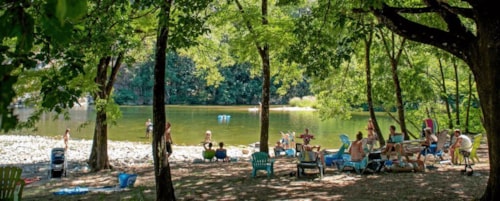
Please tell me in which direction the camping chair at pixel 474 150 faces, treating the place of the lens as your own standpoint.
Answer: facing to the left of the viewer

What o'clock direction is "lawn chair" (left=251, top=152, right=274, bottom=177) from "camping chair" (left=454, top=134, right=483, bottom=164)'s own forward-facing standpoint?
"lawn chair" (left=251, top=152, right=274, bottom=177) is roughly at 11 o'clock from "camping chair" (left=454, top=134, right=483, bottom=164).

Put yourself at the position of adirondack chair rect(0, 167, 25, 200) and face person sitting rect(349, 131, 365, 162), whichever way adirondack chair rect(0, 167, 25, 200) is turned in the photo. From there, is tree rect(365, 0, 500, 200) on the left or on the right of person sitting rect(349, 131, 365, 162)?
right

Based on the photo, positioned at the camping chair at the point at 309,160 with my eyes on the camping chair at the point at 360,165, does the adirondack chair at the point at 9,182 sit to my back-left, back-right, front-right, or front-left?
back-right

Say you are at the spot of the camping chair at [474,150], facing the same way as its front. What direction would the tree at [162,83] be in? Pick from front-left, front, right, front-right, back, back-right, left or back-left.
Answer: front-left

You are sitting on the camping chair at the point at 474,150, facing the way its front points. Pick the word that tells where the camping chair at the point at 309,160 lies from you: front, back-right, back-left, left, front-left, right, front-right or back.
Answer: front-left

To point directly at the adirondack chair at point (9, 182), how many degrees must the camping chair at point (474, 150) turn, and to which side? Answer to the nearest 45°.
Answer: approximately 45° to its left

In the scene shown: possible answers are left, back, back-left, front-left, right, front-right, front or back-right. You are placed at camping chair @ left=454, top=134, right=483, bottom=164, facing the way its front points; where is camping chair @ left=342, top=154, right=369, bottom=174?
front-left

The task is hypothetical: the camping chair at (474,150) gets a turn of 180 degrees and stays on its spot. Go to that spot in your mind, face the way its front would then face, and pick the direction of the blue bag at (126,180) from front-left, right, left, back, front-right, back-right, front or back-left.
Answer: back-right

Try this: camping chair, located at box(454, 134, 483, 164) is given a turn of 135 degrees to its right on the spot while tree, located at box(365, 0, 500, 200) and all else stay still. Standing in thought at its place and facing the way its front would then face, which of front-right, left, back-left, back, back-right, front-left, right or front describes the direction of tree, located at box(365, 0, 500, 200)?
back-right
